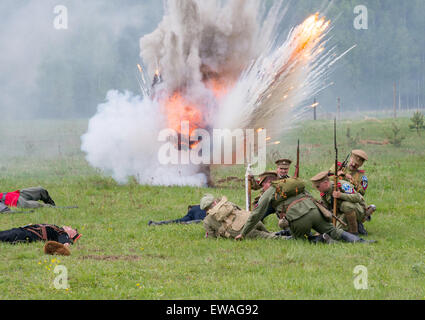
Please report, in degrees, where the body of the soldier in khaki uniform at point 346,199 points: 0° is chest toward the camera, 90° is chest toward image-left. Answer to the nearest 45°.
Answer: approximately 90°

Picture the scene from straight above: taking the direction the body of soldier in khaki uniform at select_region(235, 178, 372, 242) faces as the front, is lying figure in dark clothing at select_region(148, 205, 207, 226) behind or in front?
in front

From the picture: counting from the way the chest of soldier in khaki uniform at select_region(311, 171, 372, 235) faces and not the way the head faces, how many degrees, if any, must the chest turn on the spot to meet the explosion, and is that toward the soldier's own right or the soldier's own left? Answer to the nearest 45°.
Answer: approximately 45° to the soldier's own right

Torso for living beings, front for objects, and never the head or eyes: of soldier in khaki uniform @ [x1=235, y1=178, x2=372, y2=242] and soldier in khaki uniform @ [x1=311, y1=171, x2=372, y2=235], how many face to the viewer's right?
0

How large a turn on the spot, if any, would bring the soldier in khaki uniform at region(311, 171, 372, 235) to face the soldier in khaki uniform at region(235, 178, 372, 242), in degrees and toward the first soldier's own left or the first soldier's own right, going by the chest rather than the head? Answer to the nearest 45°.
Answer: approximately 45° to the first soldier's own left

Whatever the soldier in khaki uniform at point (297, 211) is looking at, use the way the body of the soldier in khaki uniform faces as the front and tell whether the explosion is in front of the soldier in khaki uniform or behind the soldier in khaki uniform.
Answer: in front

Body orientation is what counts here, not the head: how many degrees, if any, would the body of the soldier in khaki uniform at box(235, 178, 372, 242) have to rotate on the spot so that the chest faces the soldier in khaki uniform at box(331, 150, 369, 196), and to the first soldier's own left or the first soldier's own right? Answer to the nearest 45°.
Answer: approximately 90° to the first soldier's own right

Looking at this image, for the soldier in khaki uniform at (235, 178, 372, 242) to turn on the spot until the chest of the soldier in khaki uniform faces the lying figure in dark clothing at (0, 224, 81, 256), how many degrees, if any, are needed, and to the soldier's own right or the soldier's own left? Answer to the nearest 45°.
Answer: approximately 45° to the soldier's own left

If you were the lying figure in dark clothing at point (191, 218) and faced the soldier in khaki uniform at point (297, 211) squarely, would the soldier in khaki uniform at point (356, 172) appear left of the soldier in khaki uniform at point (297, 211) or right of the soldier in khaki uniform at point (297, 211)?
left

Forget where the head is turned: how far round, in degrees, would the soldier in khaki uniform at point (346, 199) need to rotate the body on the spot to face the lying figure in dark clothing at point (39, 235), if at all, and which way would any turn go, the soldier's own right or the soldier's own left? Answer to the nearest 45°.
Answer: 0° — they already face them

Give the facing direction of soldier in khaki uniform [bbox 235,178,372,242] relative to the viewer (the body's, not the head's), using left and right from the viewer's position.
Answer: facing away from the viewer and to the left of the viewer

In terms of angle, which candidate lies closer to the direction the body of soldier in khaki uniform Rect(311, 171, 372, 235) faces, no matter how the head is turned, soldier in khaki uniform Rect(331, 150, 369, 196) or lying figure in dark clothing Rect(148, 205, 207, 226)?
the lying figure in dark clothing

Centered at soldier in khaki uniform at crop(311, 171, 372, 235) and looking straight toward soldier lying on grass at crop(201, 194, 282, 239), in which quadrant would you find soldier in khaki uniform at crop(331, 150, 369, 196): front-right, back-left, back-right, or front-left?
back-right

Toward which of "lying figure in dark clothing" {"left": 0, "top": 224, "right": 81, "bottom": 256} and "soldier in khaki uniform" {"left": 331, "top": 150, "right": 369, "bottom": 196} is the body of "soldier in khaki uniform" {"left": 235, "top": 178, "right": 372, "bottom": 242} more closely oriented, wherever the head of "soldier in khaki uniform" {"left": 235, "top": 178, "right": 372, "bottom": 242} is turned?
the lying figure in dark clothing
